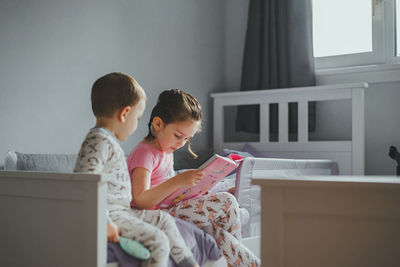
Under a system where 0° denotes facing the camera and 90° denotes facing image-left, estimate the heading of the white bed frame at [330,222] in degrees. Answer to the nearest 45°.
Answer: approximately 0°

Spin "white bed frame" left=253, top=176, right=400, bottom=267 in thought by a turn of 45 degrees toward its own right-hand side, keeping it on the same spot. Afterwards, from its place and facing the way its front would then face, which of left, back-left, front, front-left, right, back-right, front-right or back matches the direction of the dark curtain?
back-right

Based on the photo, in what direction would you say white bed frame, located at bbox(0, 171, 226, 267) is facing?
toward the camera

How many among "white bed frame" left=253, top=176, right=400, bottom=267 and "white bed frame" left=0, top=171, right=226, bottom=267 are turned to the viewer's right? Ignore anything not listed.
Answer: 0

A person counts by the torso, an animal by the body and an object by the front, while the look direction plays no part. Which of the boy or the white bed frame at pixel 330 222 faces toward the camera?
the white bed frame

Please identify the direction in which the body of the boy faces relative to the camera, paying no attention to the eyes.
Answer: to the viewer's right

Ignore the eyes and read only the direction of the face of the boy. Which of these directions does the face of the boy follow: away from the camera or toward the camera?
away from the camera

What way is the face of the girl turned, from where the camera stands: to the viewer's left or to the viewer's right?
to the viewer's right
